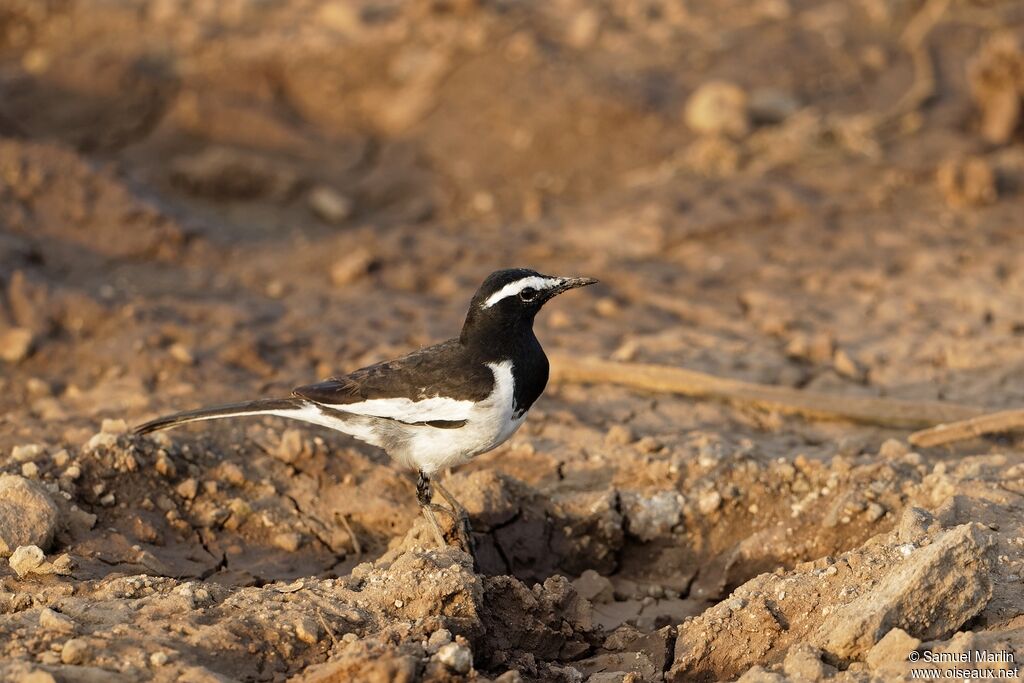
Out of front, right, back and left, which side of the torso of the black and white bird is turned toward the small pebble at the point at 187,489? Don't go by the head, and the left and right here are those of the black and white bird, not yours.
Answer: back

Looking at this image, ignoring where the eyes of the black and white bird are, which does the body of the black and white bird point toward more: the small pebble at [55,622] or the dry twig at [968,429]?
the dry twig

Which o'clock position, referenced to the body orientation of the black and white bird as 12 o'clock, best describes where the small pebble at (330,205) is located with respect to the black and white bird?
The small pebble is roughly at 9 o'clock from the black and white bird.

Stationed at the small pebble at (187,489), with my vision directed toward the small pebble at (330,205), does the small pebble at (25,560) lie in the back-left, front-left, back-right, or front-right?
back-left

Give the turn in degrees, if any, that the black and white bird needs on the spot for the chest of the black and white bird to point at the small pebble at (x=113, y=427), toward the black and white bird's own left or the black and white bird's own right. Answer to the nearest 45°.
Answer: approximately 135° to the black and white bird's own left

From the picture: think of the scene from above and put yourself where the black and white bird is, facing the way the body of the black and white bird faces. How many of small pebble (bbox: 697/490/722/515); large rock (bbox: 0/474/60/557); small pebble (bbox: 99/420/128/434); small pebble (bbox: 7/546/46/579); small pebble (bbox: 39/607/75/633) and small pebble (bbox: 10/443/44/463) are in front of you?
1

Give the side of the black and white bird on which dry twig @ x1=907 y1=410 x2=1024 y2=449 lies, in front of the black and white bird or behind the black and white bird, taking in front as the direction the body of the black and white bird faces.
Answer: in front

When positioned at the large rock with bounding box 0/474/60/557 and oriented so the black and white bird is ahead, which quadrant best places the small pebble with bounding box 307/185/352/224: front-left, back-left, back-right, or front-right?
front-left

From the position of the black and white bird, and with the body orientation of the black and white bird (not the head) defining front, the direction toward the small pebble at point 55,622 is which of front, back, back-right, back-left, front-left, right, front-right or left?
back-right

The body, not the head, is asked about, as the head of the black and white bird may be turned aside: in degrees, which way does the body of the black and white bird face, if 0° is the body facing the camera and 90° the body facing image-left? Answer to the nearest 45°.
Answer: approximately 270°

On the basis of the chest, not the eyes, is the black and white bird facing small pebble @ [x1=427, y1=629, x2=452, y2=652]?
no

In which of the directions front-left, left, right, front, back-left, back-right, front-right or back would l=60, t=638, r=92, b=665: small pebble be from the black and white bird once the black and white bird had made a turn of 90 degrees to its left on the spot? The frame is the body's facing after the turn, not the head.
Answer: back-left

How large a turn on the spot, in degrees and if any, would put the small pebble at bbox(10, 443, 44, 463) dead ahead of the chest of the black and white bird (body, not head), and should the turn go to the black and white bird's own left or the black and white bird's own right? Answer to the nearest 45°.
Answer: approximately 180°

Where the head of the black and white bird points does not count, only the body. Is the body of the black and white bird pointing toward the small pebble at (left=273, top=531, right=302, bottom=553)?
no
